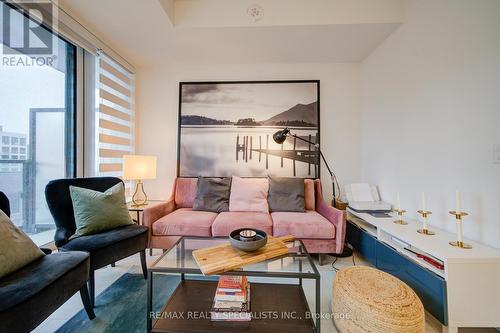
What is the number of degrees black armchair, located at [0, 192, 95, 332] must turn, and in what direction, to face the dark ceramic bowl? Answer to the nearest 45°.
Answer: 0° — it already faces it

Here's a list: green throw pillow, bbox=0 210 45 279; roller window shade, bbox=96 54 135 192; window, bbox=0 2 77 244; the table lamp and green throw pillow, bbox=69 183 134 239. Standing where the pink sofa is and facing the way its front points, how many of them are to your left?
0

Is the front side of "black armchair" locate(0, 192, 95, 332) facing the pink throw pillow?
no

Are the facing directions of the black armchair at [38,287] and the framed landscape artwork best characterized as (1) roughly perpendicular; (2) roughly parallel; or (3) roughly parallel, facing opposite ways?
roughly perpendicular

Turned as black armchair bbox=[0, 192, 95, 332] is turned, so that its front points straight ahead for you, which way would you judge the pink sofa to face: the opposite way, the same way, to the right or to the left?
to the right

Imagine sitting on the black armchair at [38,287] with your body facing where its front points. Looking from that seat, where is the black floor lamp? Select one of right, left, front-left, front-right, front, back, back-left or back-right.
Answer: front-left

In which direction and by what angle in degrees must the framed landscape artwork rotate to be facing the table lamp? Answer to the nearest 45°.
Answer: approximately 90° to its right

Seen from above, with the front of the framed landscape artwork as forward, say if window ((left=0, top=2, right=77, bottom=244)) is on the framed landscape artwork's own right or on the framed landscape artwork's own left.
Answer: on the framed landscape artwork's own right

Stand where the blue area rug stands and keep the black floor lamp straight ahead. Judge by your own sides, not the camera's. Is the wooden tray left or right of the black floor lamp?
right

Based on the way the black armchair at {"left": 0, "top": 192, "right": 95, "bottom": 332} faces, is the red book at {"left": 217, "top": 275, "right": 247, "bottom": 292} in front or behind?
in front

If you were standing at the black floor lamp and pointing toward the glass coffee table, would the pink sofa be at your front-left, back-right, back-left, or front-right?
front-right

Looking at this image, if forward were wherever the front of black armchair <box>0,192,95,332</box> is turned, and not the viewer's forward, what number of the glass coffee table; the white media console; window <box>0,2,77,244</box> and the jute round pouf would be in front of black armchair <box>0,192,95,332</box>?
3

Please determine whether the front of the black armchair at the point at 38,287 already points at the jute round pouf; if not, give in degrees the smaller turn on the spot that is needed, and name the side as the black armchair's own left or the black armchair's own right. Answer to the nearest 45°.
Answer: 0° — it already faces it

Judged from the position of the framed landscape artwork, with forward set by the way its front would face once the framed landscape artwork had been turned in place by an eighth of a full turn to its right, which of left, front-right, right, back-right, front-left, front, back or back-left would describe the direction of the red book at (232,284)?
front-left

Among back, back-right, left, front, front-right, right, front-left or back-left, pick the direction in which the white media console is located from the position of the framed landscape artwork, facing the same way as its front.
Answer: front-left

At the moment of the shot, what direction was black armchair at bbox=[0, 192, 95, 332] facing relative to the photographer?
facing the viewer and to the right of the viewer

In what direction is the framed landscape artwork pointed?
toward the camera

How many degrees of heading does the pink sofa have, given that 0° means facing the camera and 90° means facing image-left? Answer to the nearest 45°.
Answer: approximately 0°

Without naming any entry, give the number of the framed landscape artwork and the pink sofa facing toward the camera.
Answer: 2

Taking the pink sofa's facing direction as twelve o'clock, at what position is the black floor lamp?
The black floor lamp is roughly at 8 o'clock from the pink sofa.
